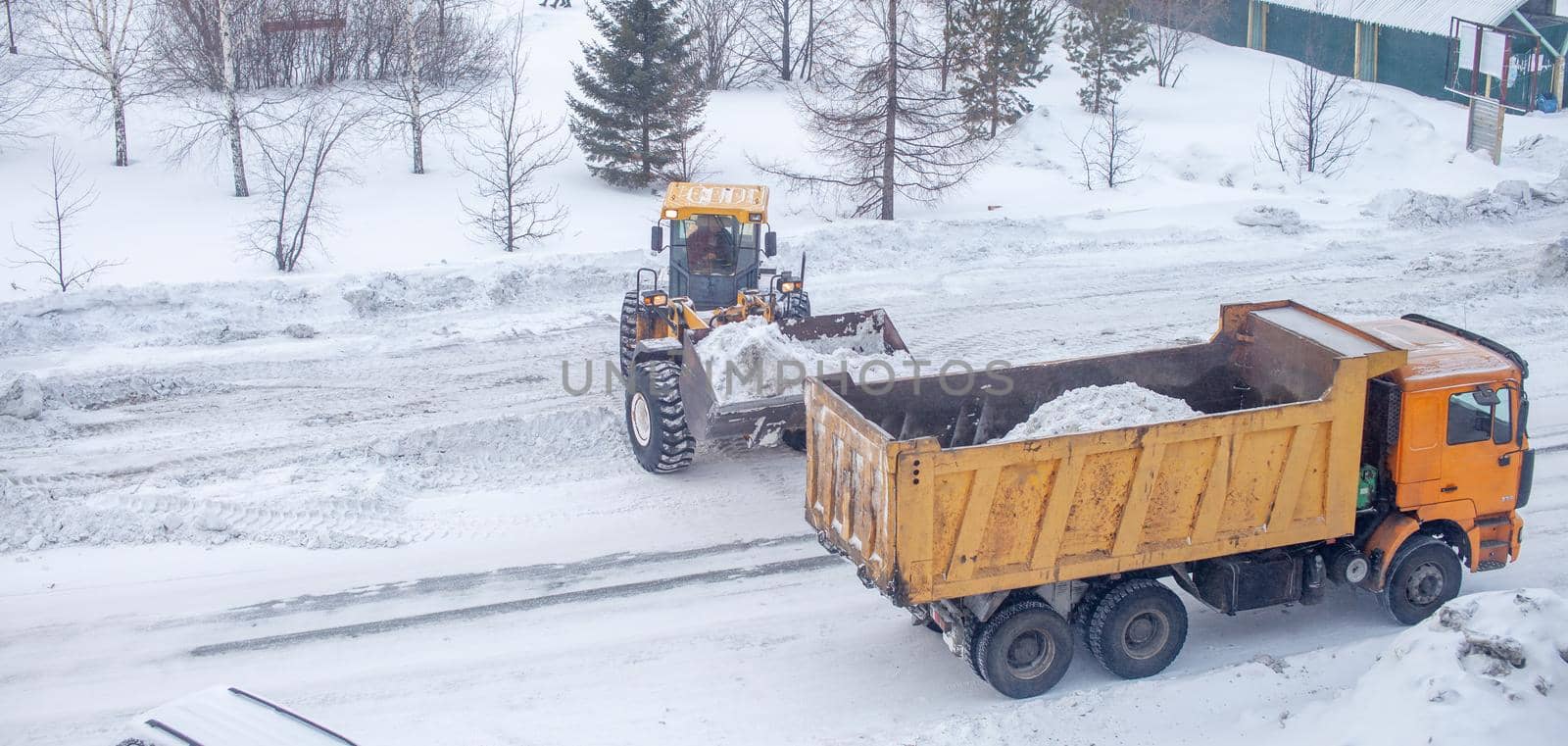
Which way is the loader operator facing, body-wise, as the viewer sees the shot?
toward the camera

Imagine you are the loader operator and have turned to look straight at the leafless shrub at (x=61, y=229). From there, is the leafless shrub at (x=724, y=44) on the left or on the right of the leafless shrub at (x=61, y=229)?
right

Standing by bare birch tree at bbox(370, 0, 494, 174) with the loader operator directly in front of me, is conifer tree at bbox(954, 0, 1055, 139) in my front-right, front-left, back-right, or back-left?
front-left

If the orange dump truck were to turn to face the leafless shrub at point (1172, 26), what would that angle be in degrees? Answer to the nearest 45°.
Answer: approximately 45° to its left

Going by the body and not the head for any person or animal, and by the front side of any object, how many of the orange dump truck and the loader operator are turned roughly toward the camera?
1

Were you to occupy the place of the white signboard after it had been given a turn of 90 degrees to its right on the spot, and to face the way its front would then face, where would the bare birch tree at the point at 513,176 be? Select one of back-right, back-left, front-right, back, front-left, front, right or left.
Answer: front-left

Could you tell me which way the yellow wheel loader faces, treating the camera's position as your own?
facing the viewer and to the right of the viewer

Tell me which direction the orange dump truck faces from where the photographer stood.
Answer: facing away from the viewer and to the right of the viewer

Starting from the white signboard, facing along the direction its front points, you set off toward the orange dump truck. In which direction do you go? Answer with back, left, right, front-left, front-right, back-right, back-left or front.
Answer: front

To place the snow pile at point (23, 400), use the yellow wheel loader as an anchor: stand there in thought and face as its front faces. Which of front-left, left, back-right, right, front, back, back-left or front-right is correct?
back-right

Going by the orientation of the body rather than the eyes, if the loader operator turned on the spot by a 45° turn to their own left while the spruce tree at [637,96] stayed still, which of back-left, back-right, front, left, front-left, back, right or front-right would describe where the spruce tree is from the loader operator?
back-left

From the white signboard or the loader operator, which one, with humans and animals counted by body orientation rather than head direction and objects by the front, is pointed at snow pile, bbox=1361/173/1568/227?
the white signboard

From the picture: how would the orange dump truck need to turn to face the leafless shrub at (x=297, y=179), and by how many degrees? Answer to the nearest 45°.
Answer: approximately 90° to its left

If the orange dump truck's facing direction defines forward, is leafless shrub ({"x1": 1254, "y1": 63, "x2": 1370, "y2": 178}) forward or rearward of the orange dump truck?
forward

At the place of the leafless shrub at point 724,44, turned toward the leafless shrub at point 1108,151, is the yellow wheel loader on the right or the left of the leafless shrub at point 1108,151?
right

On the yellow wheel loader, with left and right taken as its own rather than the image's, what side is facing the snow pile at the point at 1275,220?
left

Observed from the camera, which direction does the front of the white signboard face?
facing the viewer

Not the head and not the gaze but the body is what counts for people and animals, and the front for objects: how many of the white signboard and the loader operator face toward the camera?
2

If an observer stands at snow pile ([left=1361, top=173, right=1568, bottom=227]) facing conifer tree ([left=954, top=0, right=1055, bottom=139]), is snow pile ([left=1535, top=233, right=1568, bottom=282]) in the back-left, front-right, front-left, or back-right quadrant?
back-left

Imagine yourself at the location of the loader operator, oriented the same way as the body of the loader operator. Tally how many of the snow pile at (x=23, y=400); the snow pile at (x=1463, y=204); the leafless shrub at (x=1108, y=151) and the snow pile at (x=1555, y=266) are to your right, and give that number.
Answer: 1
